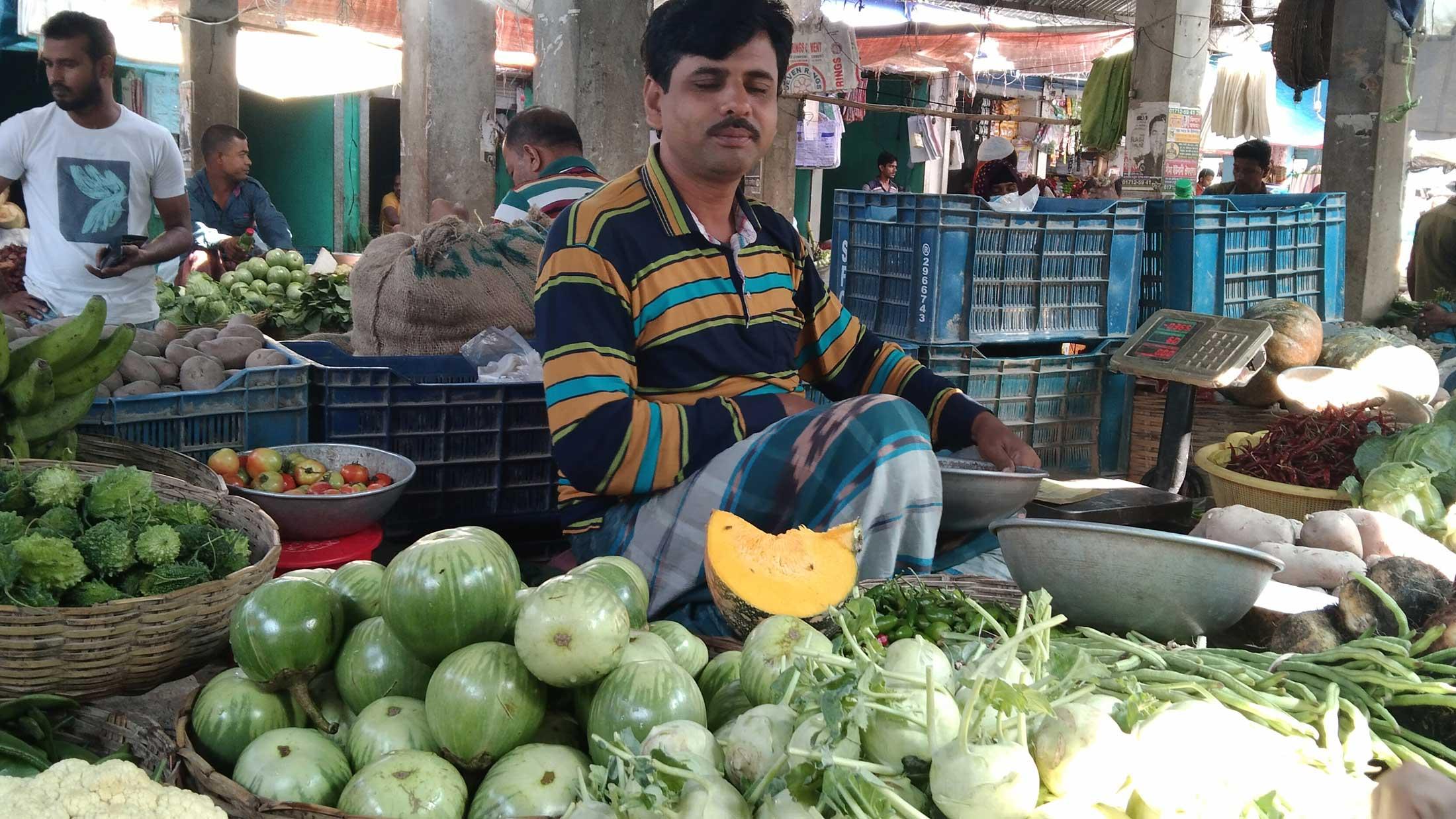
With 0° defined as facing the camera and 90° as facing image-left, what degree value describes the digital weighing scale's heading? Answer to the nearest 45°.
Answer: approximately 45°

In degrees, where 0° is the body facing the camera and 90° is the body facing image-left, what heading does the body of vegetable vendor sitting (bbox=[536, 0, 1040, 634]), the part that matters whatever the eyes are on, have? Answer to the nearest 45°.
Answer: approximately 315°

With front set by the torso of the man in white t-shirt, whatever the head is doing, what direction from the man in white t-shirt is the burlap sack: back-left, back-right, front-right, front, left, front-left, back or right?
front-left

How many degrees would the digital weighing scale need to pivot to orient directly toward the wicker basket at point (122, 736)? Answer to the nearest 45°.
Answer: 0° — it already faces it

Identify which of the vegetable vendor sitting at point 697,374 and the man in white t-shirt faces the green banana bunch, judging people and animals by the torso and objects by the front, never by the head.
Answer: the man in white t-shirt

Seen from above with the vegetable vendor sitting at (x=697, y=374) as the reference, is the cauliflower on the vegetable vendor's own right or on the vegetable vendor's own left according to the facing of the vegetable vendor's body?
on the vegetable vendor's own right

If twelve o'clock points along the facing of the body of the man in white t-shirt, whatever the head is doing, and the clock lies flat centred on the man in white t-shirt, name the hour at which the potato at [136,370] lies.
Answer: The potato is roughly at 12 o'clock from the man in white t-shirt.
